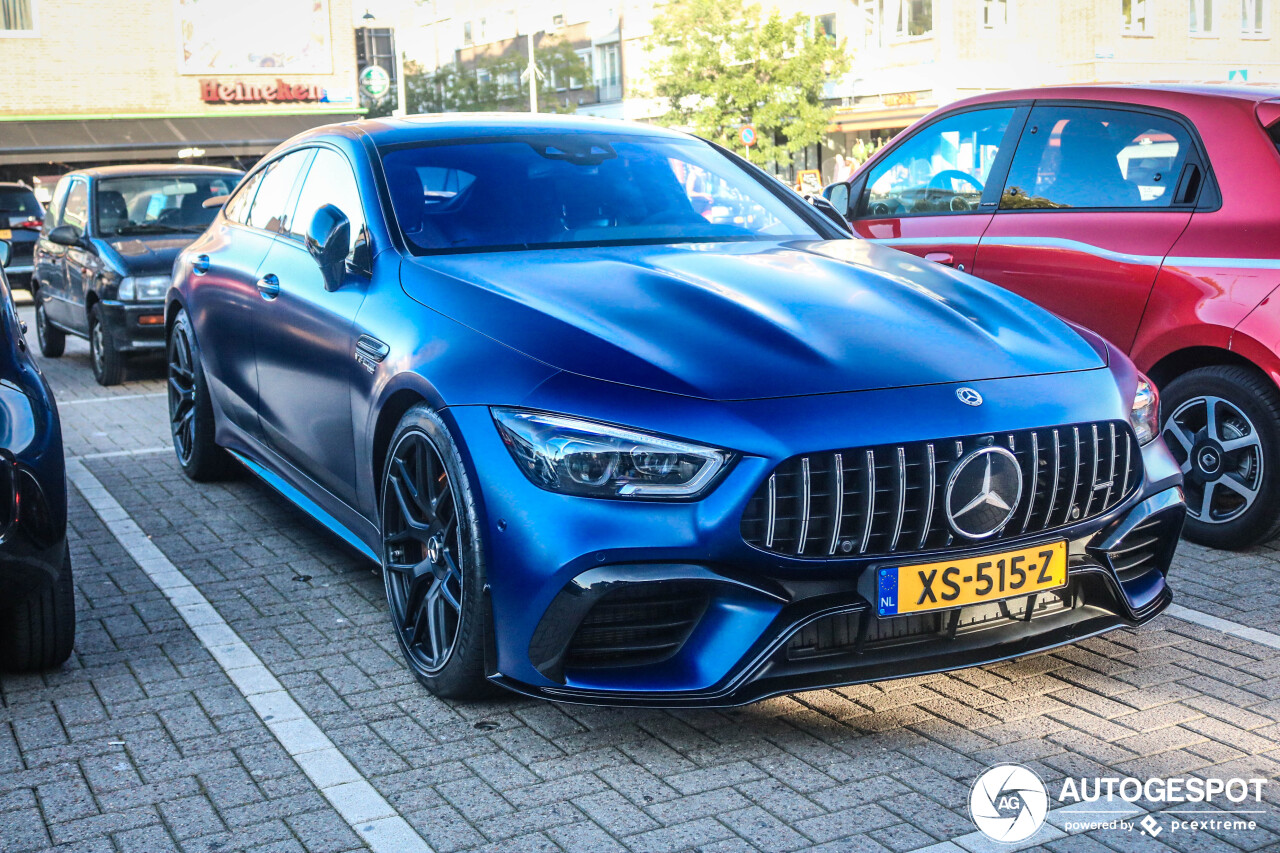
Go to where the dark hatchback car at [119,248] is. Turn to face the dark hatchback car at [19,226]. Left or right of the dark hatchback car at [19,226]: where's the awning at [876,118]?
right

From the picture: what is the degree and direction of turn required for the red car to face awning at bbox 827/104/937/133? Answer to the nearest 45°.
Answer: approximately 45° to its right

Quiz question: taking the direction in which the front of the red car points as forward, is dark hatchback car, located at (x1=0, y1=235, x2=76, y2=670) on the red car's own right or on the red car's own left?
on the red car's own left

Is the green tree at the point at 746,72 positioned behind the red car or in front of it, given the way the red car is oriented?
in front

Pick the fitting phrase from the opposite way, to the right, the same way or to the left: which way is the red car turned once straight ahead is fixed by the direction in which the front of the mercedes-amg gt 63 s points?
the opposite way

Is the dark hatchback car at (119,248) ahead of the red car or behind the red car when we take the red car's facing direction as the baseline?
ahead

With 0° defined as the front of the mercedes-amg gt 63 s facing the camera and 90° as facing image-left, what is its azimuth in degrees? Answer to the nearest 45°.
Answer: approximately 315°

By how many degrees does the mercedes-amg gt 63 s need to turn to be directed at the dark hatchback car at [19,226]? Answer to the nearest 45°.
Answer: approximately 180°

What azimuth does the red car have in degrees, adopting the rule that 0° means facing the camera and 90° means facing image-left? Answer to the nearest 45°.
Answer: approximately 135°

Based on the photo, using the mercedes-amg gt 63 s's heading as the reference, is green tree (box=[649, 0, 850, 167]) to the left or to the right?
on its left
